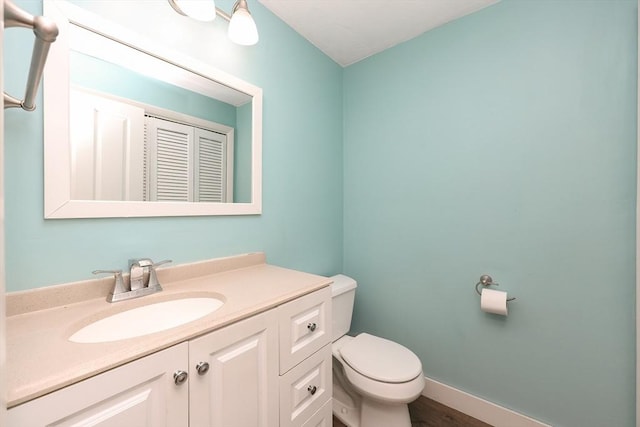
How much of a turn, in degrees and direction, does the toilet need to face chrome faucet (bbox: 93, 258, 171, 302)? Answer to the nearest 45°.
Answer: approximately 90° to its right

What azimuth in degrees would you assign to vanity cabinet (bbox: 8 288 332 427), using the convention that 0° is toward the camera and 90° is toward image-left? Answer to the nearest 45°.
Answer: approximately 315°

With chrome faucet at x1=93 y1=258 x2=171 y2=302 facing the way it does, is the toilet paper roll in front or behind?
in front

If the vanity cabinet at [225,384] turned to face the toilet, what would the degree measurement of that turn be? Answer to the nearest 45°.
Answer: approximately 45° to its left

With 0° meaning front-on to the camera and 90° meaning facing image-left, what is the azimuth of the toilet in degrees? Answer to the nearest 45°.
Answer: approximately 315°

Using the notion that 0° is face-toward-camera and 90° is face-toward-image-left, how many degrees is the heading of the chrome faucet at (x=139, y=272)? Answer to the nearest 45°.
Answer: approximately 315°
